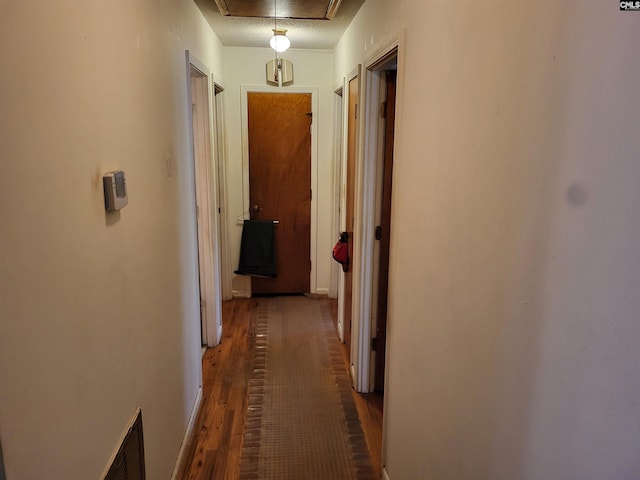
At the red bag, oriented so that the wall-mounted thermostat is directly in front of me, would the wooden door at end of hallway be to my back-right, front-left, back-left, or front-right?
back-right

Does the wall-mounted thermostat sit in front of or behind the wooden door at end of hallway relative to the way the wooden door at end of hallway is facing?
in front

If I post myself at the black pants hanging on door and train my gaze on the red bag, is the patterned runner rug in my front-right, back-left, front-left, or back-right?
front-right

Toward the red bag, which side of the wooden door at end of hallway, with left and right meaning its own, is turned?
front

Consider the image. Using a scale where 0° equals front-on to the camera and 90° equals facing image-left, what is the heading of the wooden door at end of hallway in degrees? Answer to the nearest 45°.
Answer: approximately 0°

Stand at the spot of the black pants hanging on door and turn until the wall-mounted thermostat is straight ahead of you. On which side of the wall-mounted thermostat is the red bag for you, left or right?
left

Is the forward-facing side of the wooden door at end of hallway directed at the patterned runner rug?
yes
